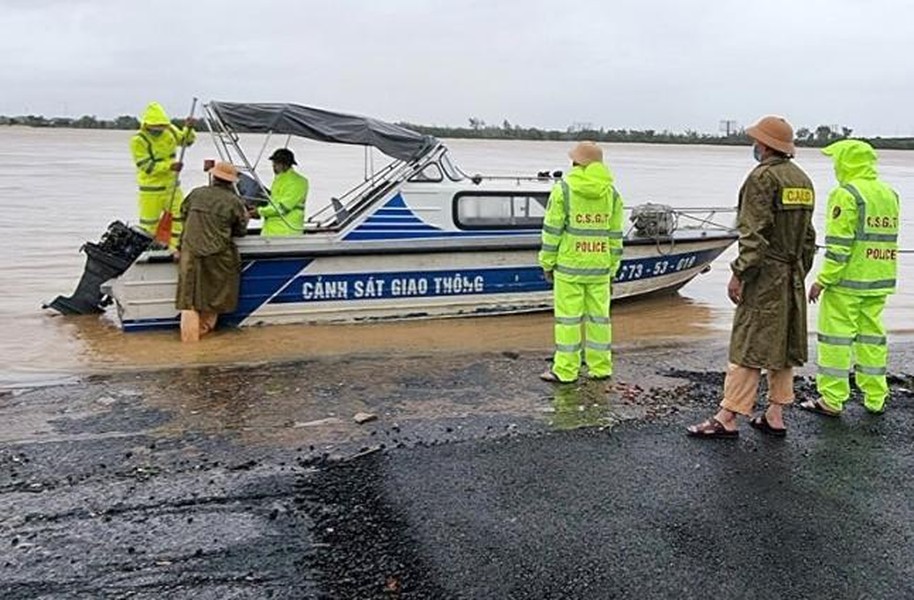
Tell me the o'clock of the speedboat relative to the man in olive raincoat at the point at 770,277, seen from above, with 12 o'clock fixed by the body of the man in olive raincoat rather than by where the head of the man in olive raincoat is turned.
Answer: The speedboat is roughly at 12 o'clock from the man in olive raincoat.

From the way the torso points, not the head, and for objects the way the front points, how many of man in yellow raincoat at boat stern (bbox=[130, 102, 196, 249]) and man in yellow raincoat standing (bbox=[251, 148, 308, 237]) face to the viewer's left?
1

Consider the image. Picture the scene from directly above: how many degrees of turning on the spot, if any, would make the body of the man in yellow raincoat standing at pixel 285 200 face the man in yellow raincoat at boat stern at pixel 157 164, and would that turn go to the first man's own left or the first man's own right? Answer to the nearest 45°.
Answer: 0° — they already face them

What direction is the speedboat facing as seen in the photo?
to the viewer's right

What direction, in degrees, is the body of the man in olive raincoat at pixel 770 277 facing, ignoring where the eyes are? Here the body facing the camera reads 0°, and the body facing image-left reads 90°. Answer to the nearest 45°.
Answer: approximately 135°

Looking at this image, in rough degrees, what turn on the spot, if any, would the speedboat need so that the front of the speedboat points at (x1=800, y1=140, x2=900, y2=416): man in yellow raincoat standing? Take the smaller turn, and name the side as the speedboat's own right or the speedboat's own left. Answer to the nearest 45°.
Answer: approximately 45° to the speedboat's own right

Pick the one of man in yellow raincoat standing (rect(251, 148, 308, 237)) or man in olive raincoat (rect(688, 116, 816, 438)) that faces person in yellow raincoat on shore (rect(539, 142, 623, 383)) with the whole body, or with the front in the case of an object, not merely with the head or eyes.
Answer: the man in olive raincoat

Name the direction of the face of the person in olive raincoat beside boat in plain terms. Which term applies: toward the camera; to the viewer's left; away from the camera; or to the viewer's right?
away from the camera

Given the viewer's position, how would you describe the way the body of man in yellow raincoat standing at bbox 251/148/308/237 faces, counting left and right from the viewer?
facing to the left of the viewer
